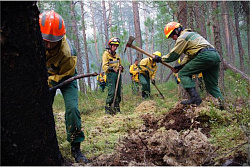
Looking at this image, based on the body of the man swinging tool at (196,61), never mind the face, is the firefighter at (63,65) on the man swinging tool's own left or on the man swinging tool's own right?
on the man swinging tool's own left

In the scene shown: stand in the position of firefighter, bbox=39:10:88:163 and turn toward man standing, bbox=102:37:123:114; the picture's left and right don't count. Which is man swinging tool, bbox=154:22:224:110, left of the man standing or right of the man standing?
right

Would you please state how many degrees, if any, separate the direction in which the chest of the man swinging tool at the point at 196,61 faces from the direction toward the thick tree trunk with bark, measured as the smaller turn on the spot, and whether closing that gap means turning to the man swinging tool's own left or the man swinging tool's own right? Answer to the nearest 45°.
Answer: approximately 90° to the man swinging tool's own left

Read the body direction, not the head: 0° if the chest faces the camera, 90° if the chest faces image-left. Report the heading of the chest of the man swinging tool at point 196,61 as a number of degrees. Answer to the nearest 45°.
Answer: approximately 90°

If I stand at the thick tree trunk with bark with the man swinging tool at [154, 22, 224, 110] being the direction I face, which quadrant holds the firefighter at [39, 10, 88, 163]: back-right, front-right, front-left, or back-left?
front-left
